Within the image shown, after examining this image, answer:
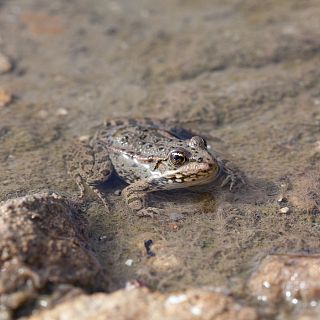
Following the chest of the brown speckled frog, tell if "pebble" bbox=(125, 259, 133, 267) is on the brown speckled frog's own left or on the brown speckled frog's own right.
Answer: on the brown speckled frog's own right

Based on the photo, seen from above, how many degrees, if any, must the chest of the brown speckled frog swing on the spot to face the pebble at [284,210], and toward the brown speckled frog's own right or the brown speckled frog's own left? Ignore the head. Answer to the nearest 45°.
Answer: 0° — it already faces it

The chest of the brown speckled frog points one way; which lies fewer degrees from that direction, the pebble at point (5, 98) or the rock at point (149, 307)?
the rock

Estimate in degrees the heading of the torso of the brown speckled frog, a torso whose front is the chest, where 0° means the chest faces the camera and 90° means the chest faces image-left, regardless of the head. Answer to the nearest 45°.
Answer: approximately 315°

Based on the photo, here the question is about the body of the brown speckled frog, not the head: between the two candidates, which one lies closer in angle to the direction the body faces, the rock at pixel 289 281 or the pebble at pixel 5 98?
the rock

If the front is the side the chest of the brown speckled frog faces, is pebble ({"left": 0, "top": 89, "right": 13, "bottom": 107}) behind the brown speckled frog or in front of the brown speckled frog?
behind

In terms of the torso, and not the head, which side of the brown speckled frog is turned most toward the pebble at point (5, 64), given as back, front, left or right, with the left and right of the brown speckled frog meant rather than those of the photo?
back

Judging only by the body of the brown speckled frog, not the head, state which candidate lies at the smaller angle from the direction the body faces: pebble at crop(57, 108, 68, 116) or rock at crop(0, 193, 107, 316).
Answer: the rock

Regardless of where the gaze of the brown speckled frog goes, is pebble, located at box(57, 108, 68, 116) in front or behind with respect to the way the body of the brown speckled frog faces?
behind

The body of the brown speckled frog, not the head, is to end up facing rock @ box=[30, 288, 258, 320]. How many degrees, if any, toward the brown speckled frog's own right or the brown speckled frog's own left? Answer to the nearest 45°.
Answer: approximately 45° to the brown speckled frog's own right
